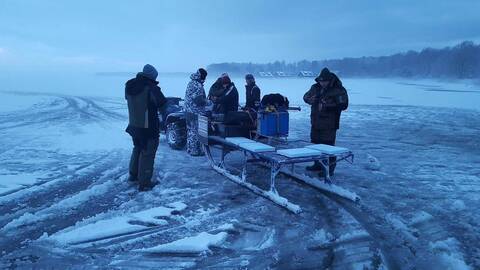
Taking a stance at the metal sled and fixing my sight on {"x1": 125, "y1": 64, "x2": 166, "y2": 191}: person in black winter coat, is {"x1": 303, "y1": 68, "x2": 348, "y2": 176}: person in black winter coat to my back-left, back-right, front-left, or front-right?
back-right

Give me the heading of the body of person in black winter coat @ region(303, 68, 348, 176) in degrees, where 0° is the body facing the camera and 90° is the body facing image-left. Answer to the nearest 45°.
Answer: approximately 45°

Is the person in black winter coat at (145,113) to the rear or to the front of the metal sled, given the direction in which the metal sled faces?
to the front

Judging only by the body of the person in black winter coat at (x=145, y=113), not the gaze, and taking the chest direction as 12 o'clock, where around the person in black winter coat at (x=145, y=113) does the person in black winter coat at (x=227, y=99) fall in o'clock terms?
the person in black winter coat at (x=227, y=99) is roughly at 12 o'clock from the person in black winter coat at (x=145, y=113).

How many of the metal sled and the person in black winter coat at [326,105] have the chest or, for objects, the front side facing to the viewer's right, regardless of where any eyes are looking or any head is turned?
0

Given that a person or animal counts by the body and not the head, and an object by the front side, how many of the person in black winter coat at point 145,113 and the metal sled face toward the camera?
0

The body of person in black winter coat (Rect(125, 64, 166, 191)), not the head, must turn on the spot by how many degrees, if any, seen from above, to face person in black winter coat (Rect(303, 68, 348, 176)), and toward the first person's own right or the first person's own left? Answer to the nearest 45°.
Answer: approximately 45° to the first person's own right

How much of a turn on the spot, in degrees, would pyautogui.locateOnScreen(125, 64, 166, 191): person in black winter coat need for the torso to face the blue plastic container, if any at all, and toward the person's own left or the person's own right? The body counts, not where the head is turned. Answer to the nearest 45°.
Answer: approximately 45° to the person's own right

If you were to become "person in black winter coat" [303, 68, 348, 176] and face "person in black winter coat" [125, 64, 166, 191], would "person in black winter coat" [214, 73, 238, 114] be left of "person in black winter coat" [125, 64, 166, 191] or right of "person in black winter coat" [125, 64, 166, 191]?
right

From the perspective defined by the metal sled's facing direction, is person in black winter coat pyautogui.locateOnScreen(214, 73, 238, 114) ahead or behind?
ahead

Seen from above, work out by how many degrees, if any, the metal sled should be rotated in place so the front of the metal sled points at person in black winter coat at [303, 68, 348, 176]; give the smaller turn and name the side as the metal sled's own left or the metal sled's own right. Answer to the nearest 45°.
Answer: approximately 90° to the metal sled's own right

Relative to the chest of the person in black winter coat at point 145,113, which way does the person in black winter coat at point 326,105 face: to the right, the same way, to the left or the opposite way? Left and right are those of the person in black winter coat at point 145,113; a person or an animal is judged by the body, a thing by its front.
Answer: the opposite way

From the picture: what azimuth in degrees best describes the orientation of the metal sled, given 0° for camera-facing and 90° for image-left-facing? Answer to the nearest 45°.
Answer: approximately 135°

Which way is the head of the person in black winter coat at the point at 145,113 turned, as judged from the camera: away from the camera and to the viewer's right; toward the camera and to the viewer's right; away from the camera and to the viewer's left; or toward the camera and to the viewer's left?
away from the camera and to the viewer's right
